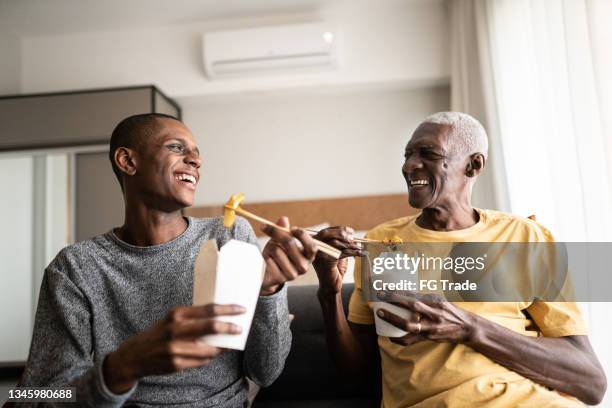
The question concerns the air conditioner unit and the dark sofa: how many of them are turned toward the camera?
2

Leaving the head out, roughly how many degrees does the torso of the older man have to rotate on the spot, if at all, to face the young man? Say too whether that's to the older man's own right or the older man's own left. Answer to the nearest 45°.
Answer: approximately 45° to the older man's own right

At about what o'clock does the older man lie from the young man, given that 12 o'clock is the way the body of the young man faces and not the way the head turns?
The older man is roughly at 11 o'clock from the young man.

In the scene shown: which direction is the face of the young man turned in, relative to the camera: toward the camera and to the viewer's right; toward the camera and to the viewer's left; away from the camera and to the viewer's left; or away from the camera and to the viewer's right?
toward the camera and to the viewer's right

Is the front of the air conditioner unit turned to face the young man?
yes

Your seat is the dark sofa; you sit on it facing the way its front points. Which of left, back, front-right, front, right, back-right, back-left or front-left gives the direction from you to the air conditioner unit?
back

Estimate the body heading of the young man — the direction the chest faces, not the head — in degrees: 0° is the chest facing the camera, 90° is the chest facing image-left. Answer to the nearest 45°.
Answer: approximately 315°

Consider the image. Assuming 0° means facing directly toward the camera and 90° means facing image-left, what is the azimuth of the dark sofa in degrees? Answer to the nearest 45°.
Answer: approximately 0°

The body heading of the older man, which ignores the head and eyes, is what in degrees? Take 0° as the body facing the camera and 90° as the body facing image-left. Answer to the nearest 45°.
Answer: approximately 45°

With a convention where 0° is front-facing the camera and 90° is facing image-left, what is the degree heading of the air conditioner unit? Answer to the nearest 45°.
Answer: approximately 0°

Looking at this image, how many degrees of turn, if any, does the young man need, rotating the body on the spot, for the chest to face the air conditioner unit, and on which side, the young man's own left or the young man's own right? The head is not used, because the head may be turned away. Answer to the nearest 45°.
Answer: approximately 135° to the young man's own left

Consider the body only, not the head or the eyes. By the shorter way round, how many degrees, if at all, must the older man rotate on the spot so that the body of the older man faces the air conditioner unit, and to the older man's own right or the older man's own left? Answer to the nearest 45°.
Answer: approximately 90° to the older man's own right

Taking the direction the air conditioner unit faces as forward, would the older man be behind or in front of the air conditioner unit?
in front
